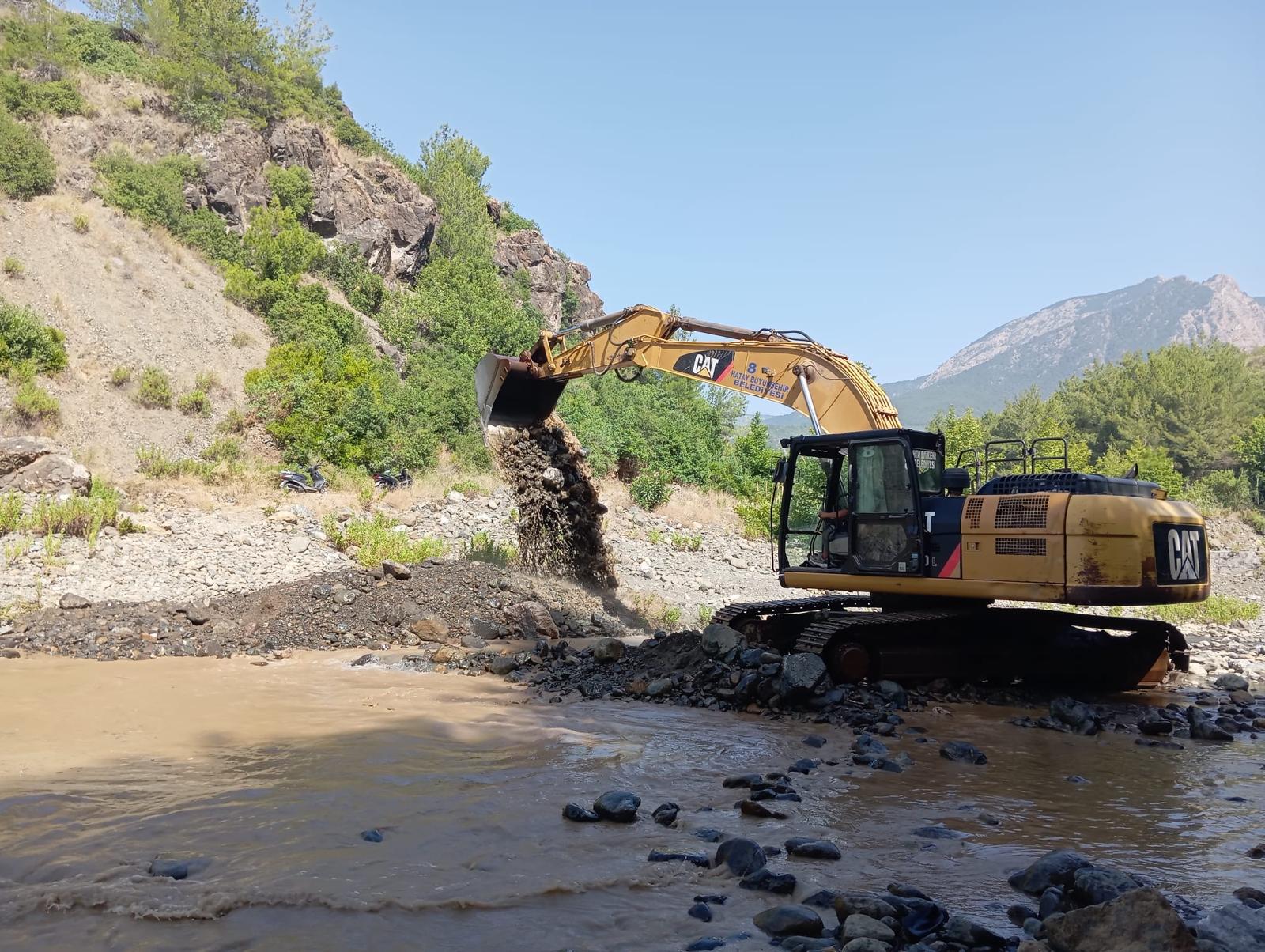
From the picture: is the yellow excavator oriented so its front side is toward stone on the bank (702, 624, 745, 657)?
yes

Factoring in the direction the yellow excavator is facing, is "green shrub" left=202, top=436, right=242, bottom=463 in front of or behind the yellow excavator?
in front

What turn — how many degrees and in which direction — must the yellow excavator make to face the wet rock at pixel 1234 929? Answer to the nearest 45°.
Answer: approximately 90° to its left

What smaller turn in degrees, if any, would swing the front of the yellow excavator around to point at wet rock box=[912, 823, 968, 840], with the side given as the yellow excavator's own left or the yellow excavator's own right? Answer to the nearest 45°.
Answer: approximately 90° to the yellow excavator's own left

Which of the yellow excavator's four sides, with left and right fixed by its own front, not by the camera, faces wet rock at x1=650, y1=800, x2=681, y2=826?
left

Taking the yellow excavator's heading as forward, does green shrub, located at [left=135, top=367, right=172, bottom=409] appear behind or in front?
in front

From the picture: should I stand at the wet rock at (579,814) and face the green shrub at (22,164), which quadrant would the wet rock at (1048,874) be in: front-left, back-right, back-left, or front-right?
back-right

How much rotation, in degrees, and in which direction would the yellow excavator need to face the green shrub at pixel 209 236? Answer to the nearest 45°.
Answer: approximately 45° to its right

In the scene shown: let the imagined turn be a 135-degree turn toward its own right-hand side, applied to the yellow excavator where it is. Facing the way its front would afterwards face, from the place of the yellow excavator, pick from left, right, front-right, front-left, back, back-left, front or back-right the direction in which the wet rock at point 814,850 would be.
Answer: back-right

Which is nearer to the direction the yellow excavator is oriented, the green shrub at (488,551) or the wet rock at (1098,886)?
the green shrub

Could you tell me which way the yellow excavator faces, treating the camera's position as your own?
facing to the left of the viewer

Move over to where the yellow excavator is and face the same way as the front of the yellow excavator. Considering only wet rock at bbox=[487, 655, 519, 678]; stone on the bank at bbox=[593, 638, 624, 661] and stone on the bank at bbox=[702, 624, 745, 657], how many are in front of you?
3

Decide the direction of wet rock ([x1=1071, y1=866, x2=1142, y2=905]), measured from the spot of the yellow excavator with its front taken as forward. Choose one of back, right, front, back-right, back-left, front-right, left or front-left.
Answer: left
